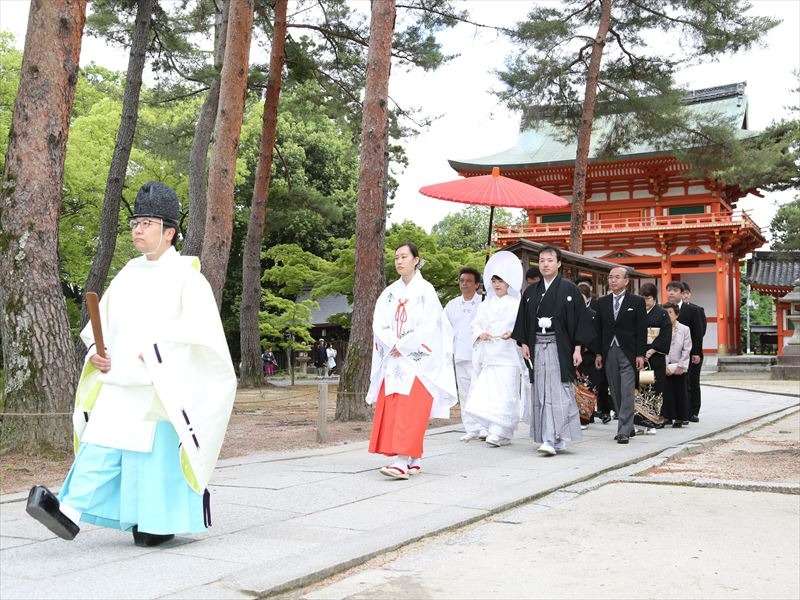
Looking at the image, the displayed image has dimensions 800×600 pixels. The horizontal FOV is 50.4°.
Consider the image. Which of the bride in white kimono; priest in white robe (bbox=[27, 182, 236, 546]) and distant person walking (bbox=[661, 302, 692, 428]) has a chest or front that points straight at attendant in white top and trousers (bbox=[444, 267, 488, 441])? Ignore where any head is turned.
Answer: the distant person walking

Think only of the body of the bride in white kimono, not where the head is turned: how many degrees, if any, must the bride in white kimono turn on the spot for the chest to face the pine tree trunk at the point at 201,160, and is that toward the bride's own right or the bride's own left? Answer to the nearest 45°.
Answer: approximately 90° to the bride's own right

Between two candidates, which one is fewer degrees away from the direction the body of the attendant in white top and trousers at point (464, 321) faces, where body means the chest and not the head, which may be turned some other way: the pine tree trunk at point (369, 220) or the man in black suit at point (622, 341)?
the pine tree trunk

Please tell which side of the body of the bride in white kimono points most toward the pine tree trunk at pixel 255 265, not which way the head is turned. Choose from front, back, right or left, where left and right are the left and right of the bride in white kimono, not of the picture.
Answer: right

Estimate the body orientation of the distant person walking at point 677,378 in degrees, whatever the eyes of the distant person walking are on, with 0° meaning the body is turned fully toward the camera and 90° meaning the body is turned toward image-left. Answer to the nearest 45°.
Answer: approximately 45°

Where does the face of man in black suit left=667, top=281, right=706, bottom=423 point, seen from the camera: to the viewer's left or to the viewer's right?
to the viewer's left

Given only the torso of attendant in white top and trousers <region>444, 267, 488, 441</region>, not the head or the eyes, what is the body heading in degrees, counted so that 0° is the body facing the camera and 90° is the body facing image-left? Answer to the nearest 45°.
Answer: approximately 45°

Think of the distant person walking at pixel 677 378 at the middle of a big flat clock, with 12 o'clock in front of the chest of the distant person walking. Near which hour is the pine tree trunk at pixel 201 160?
The pine tree trunk is roughly at 2 o'clock from the distant person walking.

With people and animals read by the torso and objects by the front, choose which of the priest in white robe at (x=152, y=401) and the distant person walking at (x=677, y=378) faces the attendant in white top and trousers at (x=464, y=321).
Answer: the distant person walking
